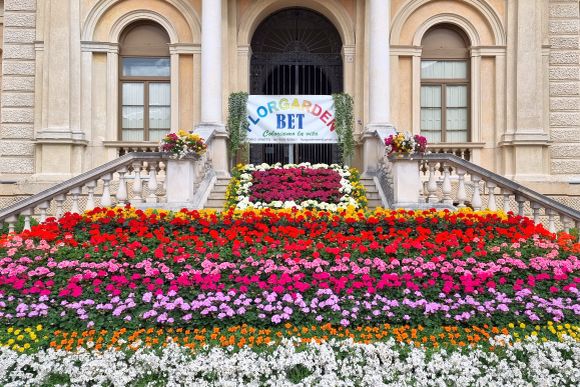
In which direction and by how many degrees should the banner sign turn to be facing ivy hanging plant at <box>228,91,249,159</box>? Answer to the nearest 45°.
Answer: approximately 90° to its right

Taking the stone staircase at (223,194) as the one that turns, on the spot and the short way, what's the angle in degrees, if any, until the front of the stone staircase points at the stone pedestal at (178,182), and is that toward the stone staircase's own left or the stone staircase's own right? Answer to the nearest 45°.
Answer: approximately 45° to the stone staircase's own right

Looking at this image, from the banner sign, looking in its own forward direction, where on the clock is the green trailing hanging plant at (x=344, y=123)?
The green trailing hanging plant is roughly at 9 o'clock from the banner sign.

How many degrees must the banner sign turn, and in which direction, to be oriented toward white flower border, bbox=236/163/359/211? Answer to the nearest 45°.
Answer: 0° — it already faces it

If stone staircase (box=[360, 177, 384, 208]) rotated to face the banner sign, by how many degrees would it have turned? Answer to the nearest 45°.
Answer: approximately 135° to its right

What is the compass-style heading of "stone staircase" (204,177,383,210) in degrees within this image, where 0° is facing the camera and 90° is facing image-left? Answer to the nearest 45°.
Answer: approximately 0°

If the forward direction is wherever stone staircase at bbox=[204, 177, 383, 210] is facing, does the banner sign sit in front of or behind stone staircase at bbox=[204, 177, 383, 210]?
behind

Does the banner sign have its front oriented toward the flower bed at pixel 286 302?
yes

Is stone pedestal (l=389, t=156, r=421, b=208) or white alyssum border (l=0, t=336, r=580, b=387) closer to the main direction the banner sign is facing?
the white alyssum border

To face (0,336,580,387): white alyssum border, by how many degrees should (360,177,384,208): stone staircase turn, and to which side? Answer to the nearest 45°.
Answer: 0° — it already faces it
